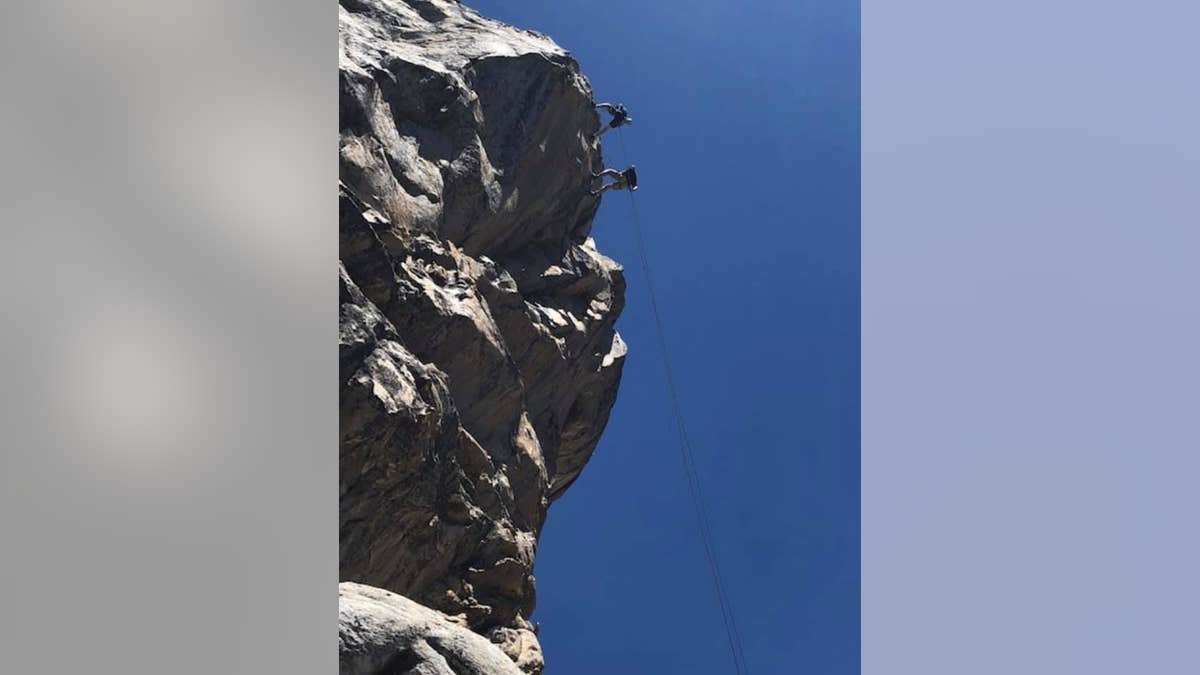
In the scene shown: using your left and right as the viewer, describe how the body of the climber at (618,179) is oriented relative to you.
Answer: facing to the left of the viewer
